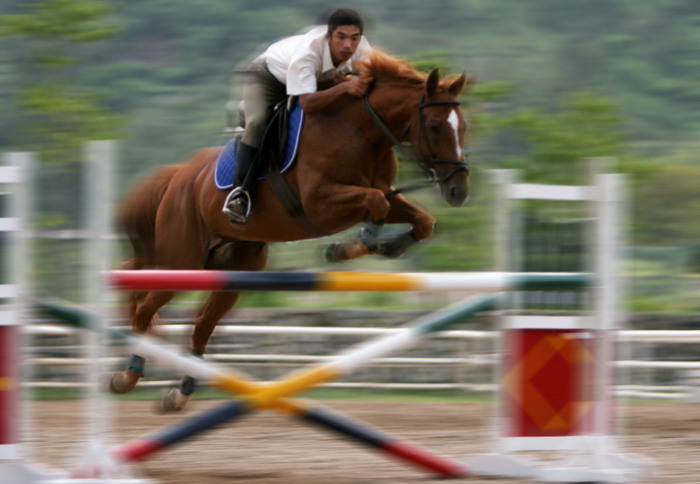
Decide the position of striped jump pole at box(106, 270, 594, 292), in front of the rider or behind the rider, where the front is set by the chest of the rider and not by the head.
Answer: in front

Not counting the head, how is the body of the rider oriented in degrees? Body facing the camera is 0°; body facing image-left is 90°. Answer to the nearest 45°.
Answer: approximately 315°

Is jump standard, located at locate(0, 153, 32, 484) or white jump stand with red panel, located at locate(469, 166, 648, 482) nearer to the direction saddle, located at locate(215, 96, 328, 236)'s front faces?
the white jump stand with red panel

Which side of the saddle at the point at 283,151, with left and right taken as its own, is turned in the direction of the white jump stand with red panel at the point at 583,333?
front

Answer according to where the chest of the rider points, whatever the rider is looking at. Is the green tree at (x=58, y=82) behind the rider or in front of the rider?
behind

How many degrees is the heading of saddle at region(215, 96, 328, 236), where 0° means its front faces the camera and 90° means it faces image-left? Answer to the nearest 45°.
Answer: approximately 315°
